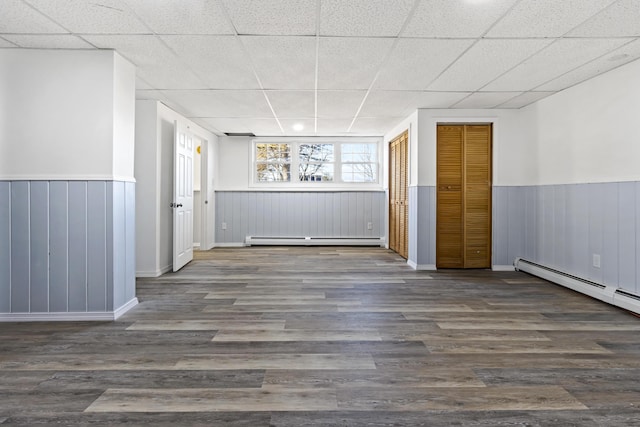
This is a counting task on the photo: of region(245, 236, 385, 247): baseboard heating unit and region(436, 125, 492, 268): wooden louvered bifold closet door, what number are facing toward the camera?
2

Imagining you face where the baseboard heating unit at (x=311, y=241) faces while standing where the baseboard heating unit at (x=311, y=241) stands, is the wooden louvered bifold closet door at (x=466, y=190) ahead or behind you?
ahead

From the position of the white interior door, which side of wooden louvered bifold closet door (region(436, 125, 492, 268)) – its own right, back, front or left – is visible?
right

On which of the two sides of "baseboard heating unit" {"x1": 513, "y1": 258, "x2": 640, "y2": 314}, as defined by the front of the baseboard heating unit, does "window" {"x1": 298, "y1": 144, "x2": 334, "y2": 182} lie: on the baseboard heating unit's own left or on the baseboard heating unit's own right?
on the baseboard heating unit's own right
